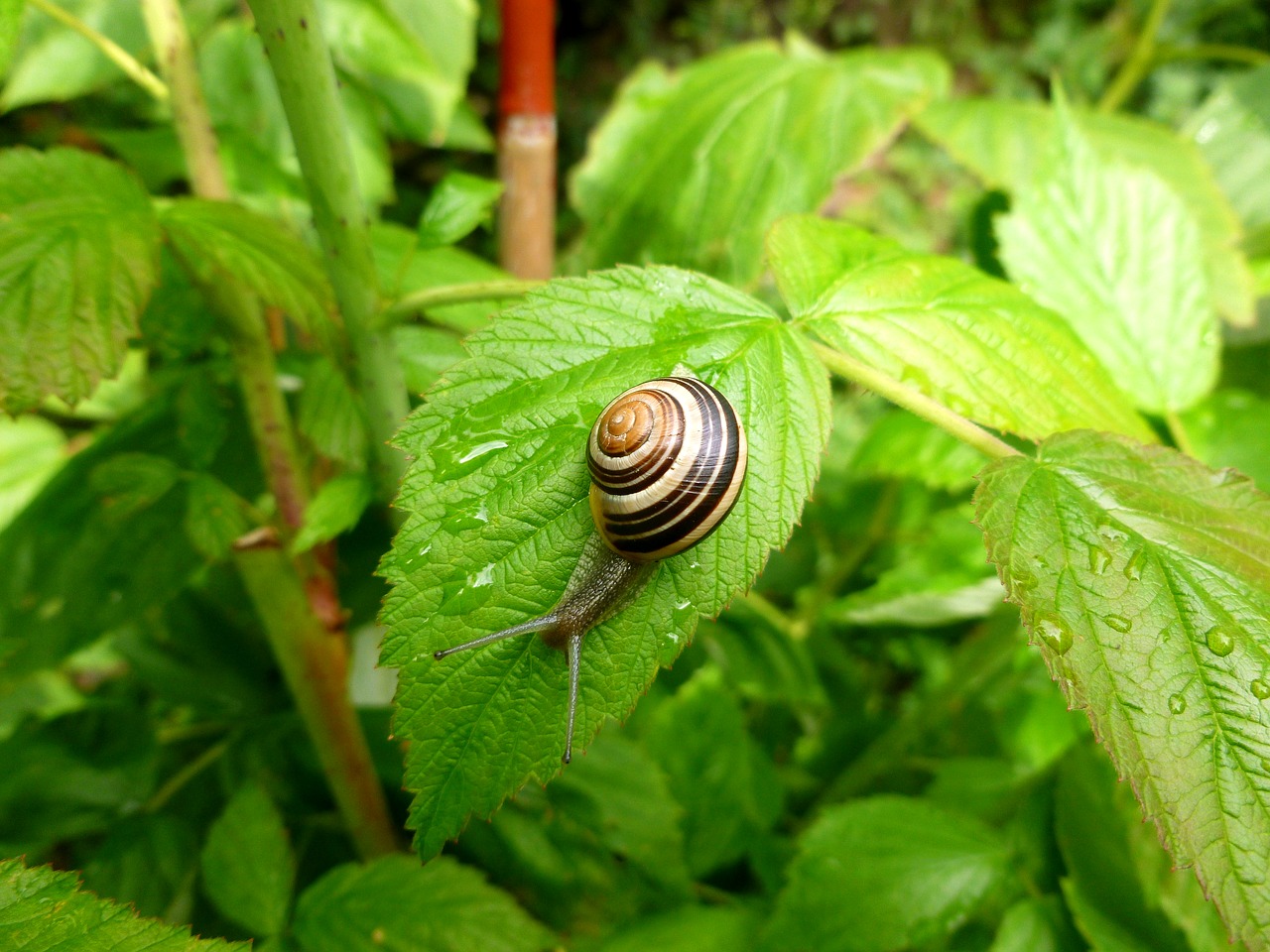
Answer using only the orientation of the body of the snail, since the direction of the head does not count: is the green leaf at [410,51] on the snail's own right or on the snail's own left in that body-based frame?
on the snail's own right

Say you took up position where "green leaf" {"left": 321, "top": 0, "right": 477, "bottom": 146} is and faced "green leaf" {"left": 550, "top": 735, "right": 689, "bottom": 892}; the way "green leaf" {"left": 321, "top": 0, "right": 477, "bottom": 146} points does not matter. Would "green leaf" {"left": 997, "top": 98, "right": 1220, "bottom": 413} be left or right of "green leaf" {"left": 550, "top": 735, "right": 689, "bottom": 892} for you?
left

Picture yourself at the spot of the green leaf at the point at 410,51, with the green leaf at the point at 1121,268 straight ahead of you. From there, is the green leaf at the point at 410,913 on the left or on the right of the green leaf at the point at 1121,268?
right

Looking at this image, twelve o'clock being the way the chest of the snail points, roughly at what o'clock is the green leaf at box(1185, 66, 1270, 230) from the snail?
The green leaf is roughly at 6 o'clock from the snail.

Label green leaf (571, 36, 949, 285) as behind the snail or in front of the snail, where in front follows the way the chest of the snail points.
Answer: behind
